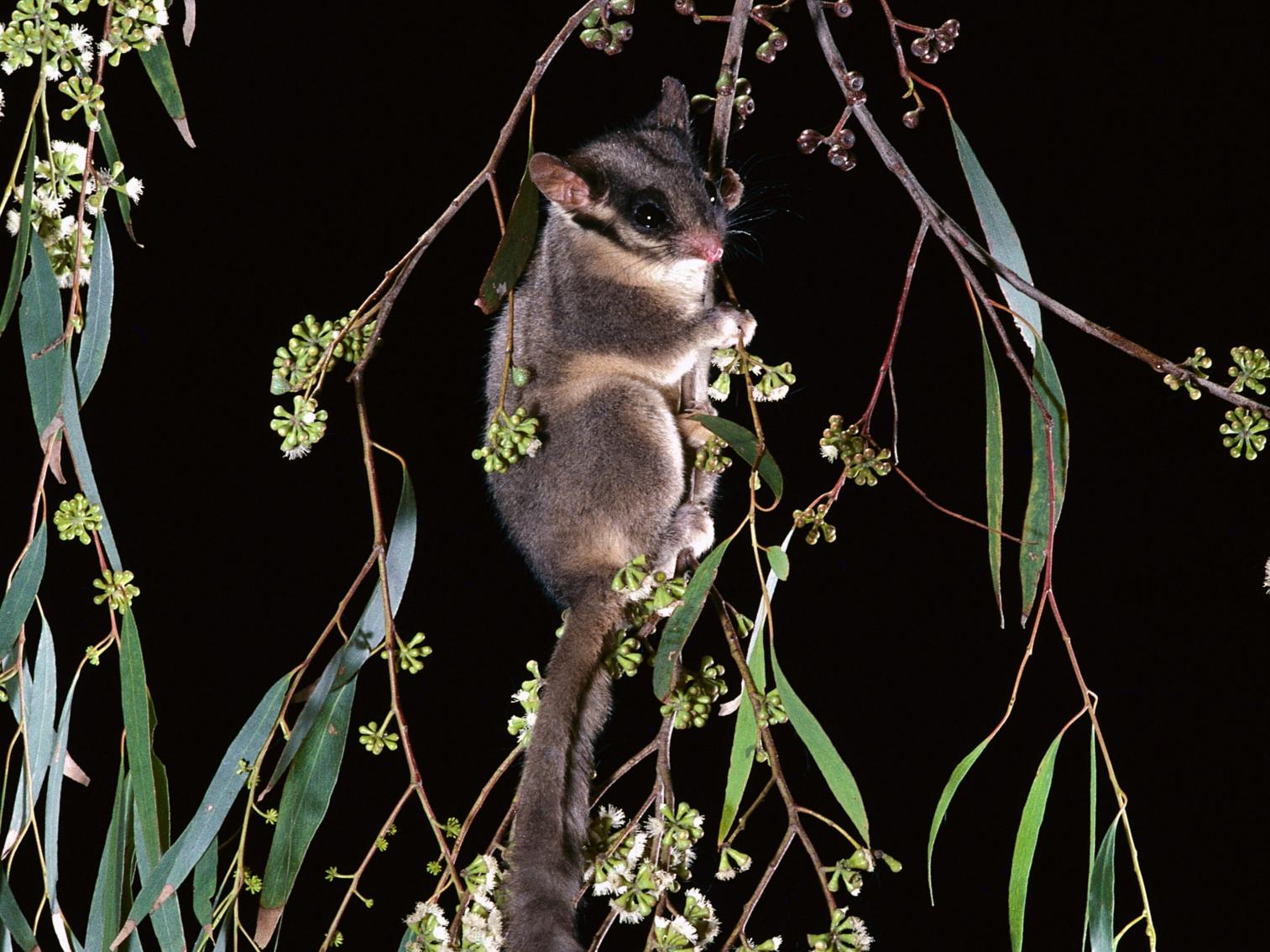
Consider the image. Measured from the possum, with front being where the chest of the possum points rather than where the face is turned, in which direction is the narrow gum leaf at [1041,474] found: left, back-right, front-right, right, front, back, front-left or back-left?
front-right

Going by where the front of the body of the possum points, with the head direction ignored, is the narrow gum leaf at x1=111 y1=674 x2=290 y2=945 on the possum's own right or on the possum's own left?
on the possum's own right

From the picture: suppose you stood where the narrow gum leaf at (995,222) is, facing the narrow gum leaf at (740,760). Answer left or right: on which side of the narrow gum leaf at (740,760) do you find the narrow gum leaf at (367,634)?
right

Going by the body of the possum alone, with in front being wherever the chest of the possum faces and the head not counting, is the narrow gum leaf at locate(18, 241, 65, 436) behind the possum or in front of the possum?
behind

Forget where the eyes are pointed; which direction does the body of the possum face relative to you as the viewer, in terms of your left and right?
facing to the right of the viewer

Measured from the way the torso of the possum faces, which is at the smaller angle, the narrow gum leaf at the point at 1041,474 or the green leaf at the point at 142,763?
the narrow gum leaf

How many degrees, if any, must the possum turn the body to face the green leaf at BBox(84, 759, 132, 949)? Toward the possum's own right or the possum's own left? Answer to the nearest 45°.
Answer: approximately 135° to the possum's own right

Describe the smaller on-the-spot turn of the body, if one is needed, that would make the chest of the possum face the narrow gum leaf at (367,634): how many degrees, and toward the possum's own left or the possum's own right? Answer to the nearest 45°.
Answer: approximately 135° to the possum's own right

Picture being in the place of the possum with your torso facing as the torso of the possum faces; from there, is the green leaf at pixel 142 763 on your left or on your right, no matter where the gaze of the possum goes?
on your right
